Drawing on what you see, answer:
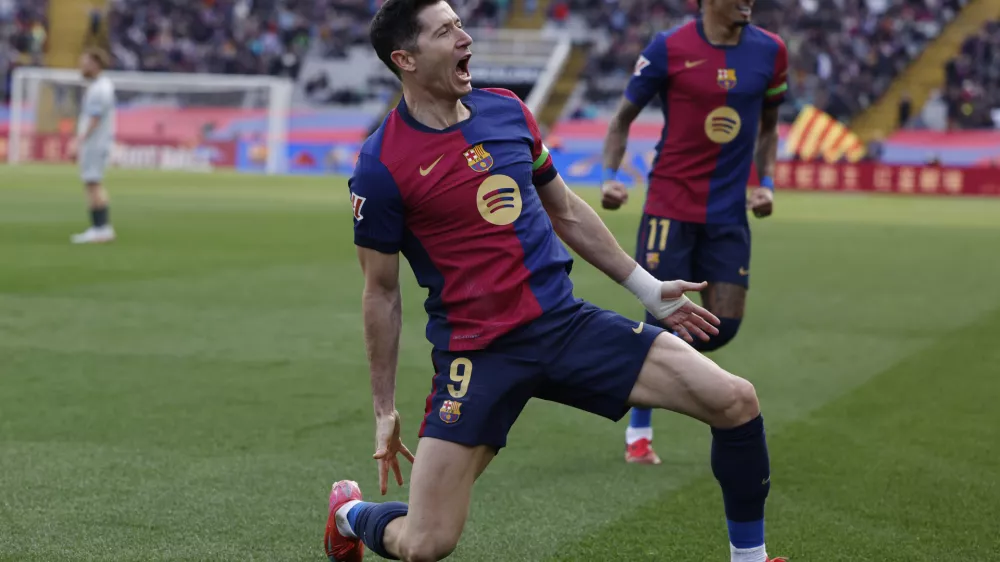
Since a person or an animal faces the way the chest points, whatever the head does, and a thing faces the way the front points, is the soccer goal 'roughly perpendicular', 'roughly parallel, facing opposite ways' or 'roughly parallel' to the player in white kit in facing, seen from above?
roughly perpendicular

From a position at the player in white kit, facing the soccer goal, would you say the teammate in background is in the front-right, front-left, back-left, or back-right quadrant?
back-right

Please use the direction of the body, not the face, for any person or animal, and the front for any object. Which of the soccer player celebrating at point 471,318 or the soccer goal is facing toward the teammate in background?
the soccer goal

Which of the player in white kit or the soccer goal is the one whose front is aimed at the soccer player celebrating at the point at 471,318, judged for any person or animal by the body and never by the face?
the soccer goal

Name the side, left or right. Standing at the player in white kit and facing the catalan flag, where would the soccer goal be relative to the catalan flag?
left

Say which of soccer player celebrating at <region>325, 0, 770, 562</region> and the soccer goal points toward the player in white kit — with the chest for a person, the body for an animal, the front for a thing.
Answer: the soccer goal

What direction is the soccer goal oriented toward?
toward the camera

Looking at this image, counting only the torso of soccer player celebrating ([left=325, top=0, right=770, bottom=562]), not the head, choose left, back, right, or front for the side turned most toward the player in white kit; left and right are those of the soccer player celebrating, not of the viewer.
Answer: back

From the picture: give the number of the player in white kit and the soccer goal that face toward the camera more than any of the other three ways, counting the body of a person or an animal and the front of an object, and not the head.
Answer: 1

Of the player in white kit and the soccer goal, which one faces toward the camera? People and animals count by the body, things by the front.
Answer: the soccer goal
